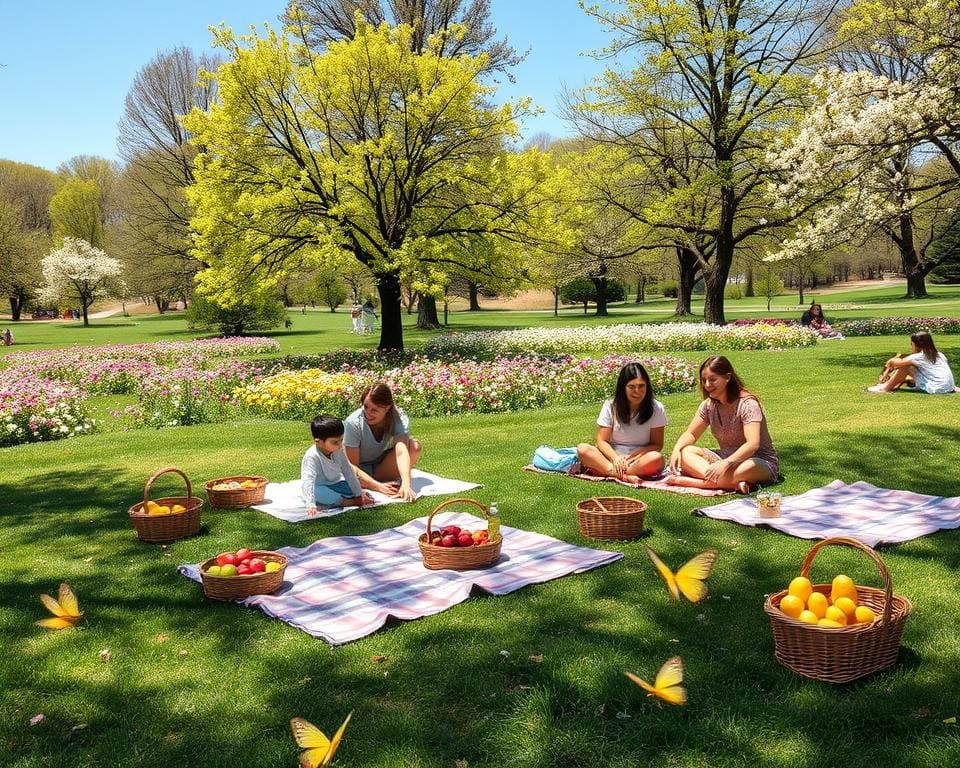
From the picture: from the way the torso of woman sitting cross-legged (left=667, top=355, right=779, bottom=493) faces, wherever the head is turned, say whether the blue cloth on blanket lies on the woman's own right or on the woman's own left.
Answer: on the woman's own right

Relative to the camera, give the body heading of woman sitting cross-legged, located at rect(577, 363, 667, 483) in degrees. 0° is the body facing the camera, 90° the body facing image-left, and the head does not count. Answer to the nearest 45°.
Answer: approximately 0°

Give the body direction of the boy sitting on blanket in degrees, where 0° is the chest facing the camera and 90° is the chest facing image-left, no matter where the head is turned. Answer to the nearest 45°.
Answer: approximately 315°

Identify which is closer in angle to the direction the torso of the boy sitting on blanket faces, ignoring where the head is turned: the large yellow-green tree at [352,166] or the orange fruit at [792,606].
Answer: the orange fruit

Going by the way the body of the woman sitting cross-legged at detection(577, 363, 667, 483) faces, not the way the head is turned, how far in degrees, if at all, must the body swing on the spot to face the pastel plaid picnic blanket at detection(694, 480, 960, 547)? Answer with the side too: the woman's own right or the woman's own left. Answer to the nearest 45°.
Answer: approximately 45° to the woman's own left

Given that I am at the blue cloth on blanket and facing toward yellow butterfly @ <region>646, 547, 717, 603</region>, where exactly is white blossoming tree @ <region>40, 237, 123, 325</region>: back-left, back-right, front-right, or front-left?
back-right

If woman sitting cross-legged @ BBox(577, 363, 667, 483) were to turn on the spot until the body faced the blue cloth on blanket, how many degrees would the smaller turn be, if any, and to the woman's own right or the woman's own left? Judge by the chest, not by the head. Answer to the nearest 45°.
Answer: approximately 135° to the woman's own right
